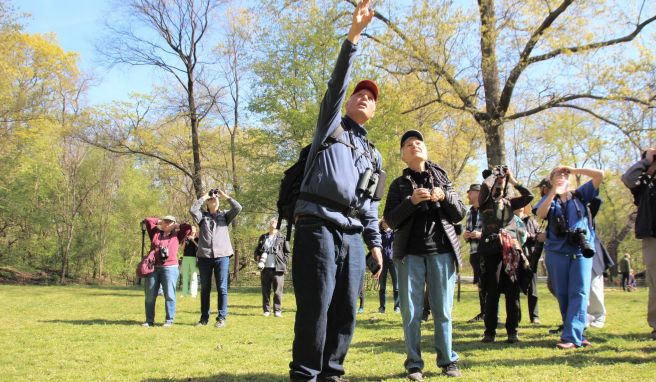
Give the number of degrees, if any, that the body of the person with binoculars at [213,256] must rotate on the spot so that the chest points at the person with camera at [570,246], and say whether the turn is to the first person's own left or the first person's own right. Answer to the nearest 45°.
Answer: approximately 45° to the first person's own left

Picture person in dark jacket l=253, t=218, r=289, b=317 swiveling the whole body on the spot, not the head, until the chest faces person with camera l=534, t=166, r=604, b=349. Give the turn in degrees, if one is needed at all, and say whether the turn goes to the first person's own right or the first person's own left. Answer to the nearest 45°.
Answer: approximately 45° to the first person's own left

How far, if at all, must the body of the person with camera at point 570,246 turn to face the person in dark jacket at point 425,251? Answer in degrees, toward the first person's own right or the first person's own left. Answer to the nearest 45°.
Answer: approximately 45° to the first person's own right

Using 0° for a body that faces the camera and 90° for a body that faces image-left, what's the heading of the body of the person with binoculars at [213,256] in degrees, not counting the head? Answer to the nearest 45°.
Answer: approximately 0°

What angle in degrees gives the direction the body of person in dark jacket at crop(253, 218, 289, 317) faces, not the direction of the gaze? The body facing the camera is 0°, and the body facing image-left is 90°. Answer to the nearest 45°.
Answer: approximately 0°

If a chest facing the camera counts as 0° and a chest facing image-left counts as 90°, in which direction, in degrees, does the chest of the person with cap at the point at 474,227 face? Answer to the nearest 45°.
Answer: approximately 45°
